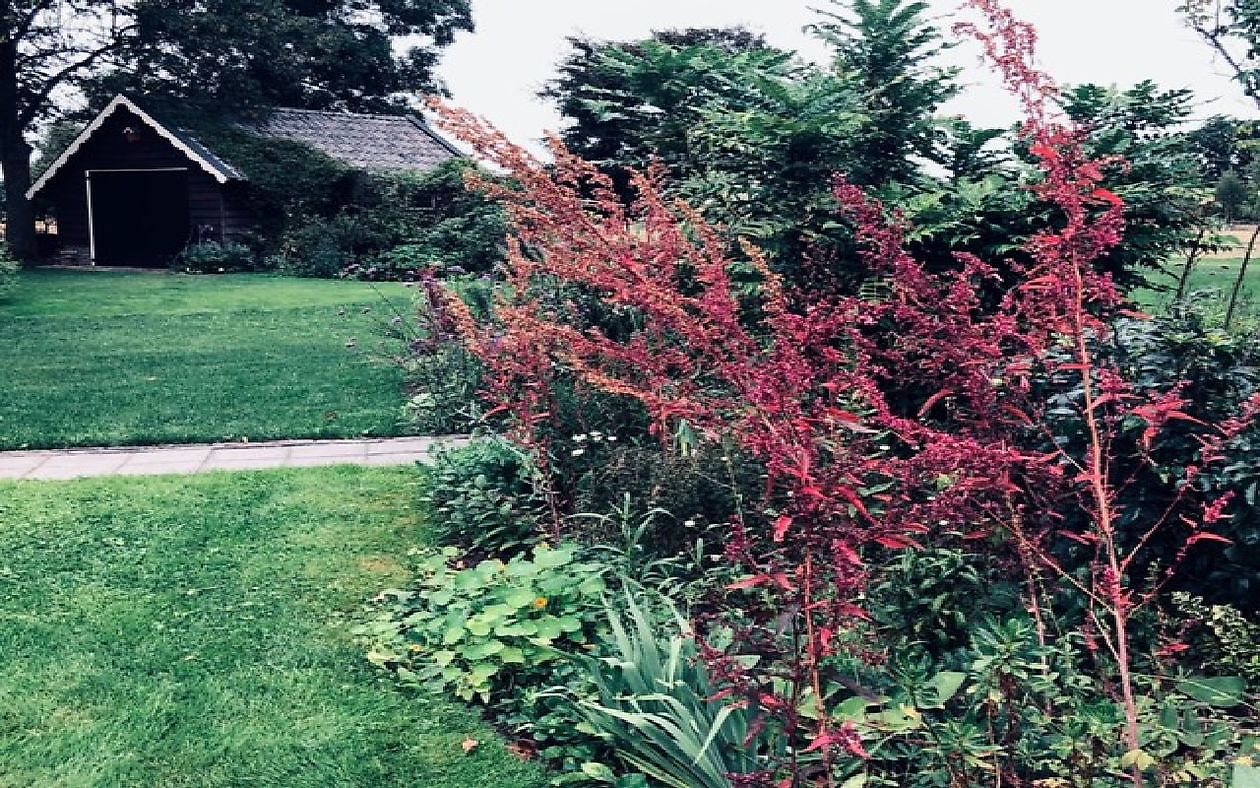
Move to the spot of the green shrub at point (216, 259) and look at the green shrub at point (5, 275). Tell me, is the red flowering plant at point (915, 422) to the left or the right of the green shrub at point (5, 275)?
left

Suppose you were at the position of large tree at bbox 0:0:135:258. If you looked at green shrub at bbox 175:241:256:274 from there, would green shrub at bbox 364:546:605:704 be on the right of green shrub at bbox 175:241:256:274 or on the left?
right

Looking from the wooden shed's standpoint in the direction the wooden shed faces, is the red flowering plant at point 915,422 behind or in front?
in front

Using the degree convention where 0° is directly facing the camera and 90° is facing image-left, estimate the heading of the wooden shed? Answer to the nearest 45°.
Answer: approximately 0°

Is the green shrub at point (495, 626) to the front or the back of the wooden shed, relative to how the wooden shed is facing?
to the front

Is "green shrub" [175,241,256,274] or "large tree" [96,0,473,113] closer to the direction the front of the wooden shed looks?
the green shrub

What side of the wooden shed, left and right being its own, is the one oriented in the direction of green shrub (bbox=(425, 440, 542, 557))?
front
